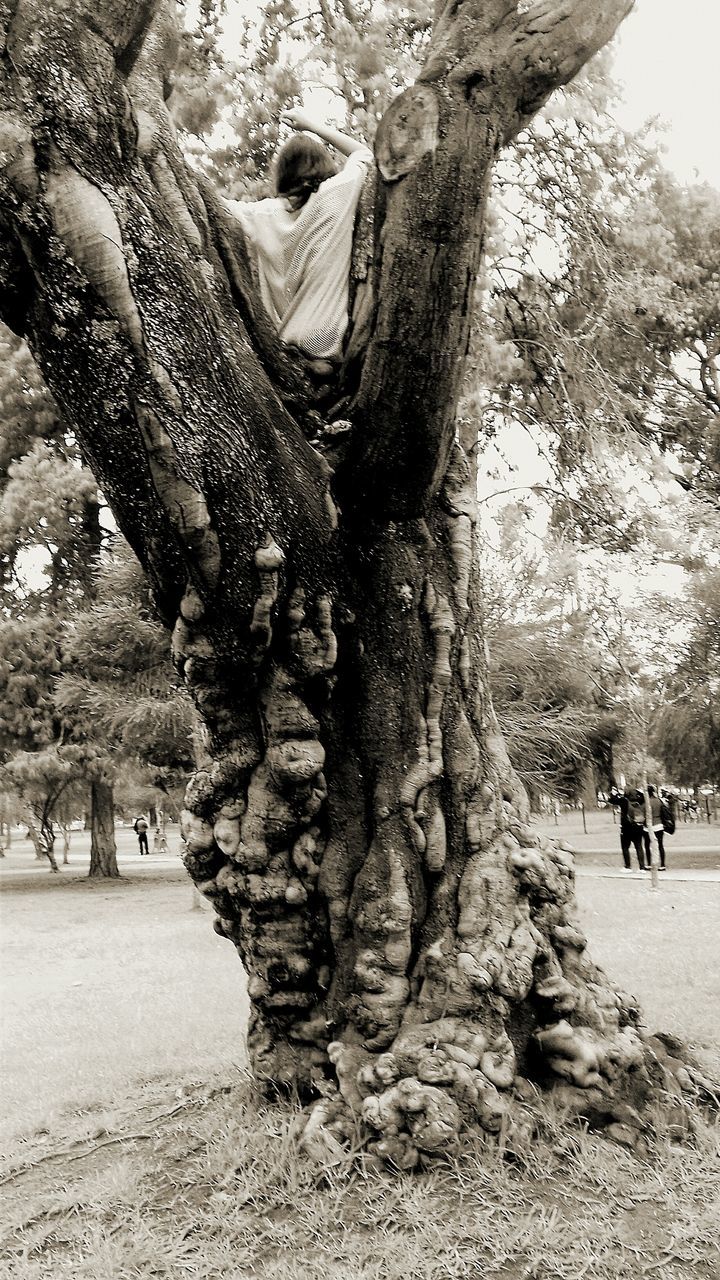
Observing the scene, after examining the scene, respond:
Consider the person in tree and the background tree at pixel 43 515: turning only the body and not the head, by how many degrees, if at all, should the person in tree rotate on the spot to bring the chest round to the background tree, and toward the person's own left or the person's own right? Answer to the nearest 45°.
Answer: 0° — they already face it

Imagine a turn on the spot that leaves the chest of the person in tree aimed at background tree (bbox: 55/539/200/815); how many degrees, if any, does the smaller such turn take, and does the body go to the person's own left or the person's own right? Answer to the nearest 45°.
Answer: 0° — they already face it

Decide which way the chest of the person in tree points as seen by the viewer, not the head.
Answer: away from the camera
